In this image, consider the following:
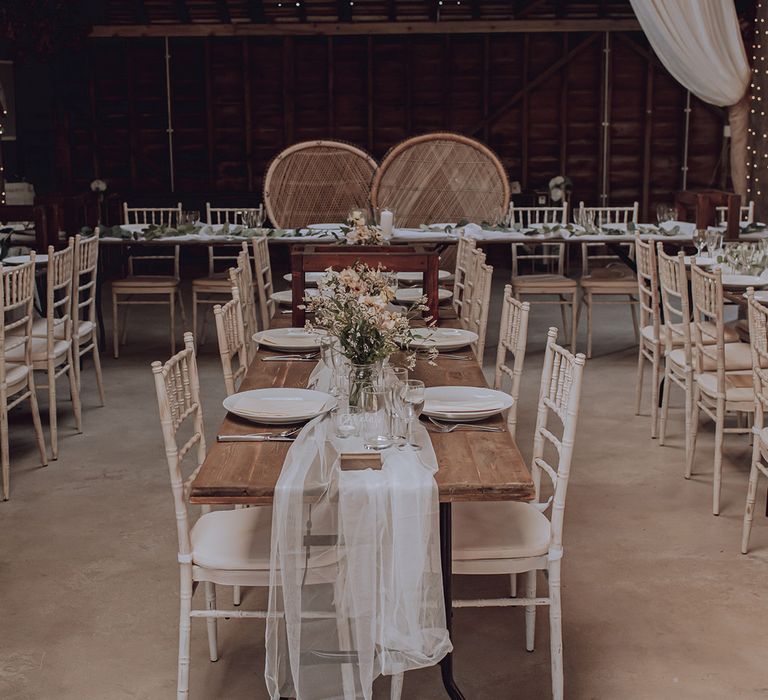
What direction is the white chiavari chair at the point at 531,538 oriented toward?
to the viewer's left

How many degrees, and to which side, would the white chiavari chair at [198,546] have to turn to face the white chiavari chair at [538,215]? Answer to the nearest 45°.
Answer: approximately 45° to its left

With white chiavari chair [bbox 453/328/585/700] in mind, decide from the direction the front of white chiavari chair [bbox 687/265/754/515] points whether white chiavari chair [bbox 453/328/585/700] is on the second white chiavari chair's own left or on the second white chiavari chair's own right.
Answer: on the second white chiavari chair's own right

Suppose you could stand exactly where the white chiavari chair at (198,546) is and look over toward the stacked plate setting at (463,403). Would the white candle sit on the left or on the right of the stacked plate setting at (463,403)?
left

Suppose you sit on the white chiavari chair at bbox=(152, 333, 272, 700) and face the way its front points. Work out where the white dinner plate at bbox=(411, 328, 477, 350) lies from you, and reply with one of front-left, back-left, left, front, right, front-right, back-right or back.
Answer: front-left

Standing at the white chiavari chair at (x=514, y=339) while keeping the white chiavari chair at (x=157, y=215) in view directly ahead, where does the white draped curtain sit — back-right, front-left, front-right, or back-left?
front-right

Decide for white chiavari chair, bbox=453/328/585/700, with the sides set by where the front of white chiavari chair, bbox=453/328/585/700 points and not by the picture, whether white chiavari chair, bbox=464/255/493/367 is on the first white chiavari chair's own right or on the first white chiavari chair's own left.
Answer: on the first white chiavari chair's own right

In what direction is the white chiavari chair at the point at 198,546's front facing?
to the viewer's right

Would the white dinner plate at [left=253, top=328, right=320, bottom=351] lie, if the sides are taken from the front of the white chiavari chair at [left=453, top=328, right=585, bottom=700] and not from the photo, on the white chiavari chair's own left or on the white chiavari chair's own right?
on the white chiavari chair's own right

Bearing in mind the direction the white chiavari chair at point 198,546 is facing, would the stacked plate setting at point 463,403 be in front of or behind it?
in front

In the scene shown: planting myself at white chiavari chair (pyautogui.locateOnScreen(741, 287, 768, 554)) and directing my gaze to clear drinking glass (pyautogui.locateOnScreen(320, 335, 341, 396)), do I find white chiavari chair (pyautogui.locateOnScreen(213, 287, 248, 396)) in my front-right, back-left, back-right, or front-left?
front-right

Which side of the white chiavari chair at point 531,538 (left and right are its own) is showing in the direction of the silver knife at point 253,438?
front

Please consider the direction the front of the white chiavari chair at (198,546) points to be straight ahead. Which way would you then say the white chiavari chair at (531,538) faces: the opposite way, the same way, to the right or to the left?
the opposite way
